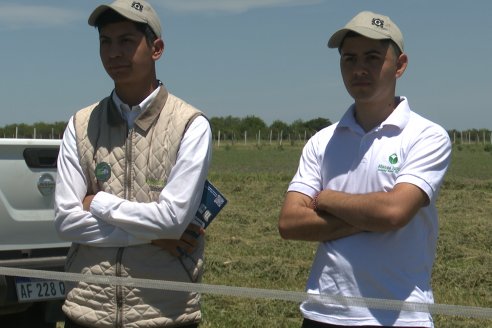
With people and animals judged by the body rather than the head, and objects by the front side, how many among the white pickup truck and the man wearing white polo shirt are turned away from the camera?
1

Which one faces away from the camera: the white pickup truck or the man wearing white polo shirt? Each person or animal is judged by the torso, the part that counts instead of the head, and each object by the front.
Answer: the white pickup truck

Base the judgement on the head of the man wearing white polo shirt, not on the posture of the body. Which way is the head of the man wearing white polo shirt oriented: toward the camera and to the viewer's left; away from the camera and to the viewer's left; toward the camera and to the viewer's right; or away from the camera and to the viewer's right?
toward the camera and to the viewer's left

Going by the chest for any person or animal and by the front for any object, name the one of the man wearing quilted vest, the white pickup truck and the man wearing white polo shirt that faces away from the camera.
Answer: the white pickup truck

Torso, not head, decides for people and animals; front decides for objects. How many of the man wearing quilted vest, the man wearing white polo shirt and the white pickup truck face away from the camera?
1

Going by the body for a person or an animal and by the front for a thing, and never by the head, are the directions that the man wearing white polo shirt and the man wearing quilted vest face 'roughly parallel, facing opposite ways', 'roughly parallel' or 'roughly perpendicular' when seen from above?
roughly parallel

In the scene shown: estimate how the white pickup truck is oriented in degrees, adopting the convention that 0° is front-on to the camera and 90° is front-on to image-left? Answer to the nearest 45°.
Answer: approximately 180°

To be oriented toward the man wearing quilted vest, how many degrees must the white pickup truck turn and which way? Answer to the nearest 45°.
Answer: approximately 180°

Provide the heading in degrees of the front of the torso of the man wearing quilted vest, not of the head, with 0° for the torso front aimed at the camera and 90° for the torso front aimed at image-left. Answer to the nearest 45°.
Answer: approximately 45°

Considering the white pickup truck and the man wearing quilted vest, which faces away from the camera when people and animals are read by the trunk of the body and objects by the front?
the white pickup truck

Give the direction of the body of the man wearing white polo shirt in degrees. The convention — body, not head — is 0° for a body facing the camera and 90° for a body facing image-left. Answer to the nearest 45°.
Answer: approximately 45°

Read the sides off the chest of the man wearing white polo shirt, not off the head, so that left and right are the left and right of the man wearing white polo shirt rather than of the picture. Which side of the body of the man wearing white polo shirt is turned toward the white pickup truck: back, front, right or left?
right
